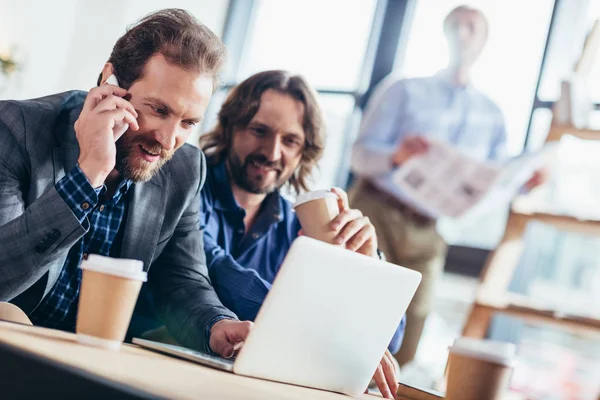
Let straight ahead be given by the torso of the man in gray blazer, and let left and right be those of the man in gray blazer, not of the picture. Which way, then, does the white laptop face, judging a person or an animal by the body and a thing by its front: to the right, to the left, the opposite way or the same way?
the opposite way

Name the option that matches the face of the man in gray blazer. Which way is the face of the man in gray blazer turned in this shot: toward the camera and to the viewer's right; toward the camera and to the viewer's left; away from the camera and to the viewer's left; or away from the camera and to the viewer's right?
toward the camera and to the viewer's right

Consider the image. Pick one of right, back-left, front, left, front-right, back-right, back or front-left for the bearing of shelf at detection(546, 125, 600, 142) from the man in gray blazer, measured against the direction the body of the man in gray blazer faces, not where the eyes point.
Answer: left

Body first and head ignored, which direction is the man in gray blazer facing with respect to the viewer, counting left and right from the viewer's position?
facing the viewer and to the right of the viewer

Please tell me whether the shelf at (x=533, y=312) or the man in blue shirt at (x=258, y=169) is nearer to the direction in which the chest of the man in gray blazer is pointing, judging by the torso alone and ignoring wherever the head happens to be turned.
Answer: the shelf

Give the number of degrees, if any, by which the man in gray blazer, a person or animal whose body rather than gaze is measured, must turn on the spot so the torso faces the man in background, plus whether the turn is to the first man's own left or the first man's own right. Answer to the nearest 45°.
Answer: approximately 90° to the first man's own left

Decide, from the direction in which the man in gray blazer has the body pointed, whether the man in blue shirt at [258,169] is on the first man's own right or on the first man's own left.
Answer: on the first man's own left

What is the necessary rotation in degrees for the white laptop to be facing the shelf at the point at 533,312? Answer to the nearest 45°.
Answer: approximately 90° to its right

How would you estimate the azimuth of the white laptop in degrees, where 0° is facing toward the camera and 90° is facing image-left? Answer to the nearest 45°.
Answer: approximately 135°

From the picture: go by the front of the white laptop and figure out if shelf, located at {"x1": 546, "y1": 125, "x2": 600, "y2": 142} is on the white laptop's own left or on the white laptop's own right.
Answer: on the white laptop's own right

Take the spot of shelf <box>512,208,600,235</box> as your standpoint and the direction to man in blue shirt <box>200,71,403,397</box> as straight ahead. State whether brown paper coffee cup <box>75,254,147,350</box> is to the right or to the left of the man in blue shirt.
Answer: left

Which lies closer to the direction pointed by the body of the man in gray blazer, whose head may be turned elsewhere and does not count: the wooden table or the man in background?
the wooden table
